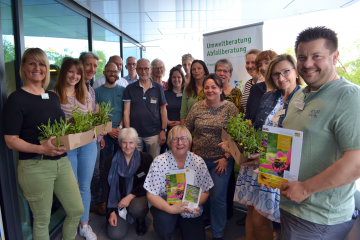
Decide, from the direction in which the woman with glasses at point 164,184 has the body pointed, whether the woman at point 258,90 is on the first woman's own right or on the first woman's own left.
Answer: on the first woman's own left

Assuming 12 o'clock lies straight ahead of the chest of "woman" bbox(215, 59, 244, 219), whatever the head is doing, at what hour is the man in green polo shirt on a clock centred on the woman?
The man in green polo shirt is roughly at 10 o'clock from the woman.

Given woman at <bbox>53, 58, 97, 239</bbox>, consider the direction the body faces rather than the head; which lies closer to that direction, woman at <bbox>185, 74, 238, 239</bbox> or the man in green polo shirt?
the man in green polo shirt

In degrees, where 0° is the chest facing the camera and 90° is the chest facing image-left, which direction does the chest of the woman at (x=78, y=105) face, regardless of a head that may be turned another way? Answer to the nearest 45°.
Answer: approximately 0°

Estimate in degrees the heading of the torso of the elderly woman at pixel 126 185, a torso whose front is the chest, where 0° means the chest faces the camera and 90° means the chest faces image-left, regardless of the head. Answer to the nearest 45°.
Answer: approximately 0°
